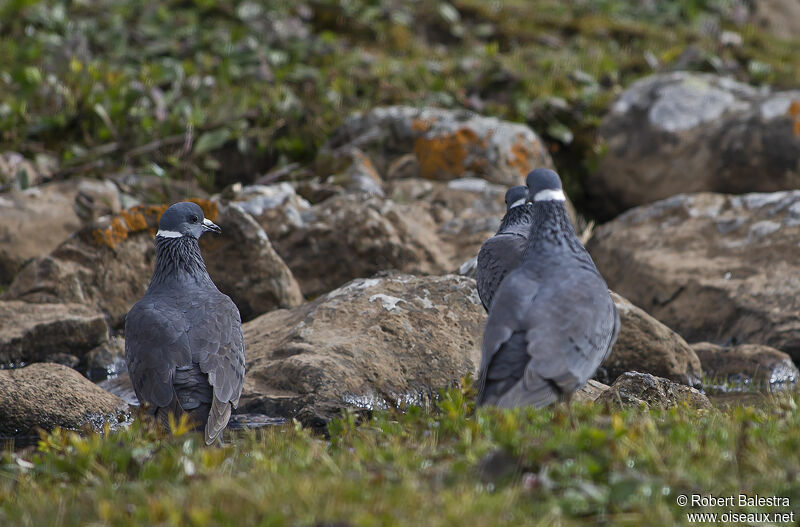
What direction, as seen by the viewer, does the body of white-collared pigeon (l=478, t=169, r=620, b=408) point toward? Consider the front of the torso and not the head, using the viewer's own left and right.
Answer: facing away from the viewer and to the right of the viewer

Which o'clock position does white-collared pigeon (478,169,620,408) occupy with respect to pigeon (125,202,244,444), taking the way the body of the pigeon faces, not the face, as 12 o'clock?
The white-collared pigeon is roughly at 4 o'clock from the pigeon.

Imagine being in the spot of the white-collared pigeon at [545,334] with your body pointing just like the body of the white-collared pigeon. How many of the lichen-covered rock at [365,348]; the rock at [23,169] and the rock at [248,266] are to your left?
3

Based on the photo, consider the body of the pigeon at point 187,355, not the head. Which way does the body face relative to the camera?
away from the camera

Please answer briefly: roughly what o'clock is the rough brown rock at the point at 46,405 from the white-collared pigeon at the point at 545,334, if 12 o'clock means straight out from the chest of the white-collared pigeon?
The rough brown rock is roughly at 8 o'clock from the white-collared pigeon.

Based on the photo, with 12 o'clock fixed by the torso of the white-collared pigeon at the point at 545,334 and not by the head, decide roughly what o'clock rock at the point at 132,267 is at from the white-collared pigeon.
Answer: The rock is roughly at 9 o'clock from the white-collared pigeon.

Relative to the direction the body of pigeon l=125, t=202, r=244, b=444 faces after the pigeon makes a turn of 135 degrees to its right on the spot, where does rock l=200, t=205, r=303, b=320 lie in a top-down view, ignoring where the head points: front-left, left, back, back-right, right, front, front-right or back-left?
back-left

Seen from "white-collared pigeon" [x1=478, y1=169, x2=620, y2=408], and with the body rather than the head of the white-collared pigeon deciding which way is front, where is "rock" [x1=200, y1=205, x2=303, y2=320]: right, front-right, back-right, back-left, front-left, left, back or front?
left

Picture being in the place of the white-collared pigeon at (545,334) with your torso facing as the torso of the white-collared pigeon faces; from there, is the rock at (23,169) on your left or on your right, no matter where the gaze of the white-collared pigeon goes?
on your left

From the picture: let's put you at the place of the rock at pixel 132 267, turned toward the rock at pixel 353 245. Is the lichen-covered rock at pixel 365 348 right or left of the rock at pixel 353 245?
right

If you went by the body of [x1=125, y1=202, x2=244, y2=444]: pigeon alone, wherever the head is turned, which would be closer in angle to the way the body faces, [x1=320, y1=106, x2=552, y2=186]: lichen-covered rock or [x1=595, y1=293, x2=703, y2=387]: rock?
the lichen-covered rock

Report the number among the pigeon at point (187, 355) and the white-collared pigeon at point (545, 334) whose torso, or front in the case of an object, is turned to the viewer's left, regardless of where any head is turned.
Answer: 0

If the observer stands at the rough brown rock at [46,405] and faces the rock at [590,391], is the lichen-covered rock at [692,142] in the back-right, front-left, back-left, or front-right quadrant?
front-left
